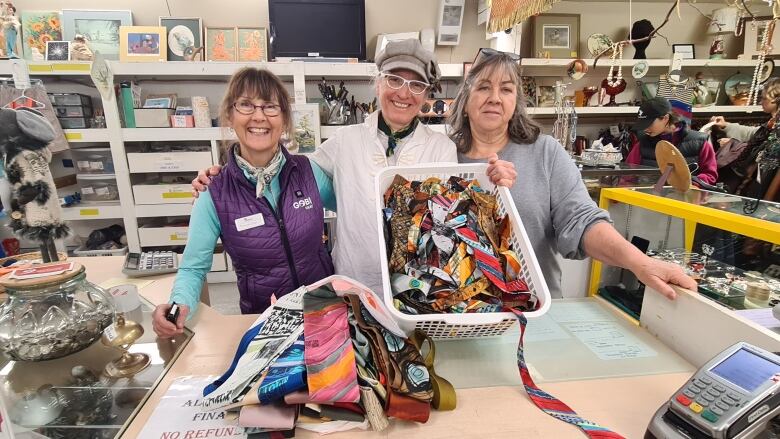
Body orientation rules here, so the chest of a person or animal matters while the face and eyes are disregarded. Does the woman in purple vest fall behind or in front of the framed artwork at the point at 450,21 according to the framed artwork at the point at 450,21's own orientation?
in front

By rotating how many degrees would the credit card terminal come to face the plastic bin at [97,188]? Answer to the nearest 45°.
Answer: approximately 45° to its right

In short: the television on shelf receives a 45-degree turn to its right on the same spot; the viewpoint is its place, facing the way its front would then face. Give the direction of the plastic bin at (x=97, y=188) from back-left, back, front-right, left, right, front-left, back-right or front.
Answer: front-right

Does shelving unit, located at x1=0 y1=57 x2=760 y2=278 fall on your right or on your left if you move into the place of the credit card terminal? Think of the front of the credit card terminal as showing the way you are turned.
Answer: on your right

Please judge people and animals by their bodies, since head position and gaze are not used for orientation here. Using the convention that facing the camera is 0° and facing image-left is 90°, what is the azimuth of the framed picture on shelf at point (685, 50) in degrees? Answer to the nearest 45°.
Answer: approximately 0°

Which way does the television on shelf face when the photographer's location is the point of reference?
facing the viewer

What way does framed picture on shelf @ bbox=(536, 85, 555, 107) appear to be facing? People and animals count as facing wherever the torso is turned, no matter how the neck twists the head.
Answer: toward the camera

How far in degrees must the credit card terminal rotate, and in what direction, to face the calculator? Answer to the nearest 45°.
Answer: approximately 45° to its right

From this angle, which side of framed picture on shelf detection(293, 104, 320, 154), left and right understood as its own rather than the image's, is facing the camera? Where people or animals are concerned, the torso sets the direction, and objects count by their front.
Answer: front

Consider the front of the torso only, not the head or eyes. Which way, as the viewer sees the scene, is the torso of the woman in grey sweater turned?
toward the camera
